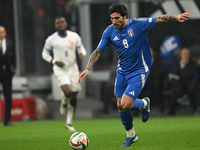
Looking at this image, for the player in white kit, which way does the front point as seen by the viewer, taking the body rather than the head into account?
toward the camera

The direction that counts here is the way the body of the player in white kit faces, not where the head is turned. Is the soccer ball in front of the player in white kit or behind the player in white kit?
in front

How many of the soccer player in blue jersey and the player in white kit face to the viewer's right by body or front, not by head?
0

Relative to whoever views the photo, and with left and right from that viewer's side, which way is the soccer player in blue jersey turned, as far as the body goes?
facing the viewer and to the left of the viewer

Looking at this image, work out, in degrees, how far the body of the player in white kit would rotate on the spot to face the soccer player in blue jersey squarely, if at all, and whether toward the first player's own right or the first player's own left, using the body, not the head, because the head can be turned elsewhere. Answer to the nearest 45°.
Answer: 0° — they already face them
